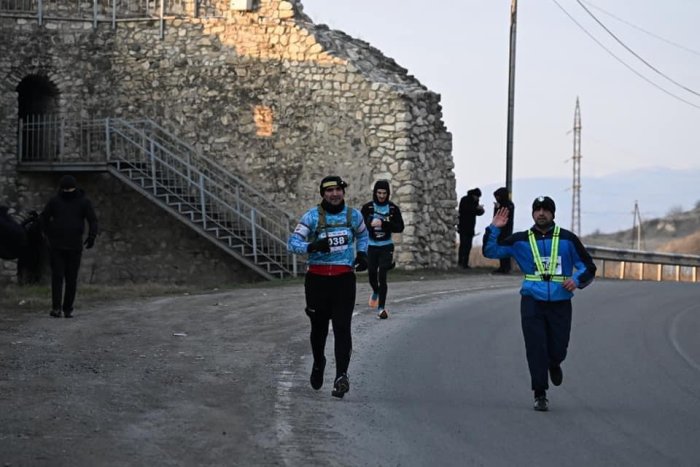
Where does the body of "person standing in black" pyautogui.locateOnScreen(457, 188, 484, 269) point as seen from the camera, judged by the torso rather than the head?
to the viewer's right

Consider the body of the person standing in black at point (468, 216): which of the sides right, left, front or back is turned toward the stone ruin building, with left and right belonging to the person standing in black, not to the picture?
back

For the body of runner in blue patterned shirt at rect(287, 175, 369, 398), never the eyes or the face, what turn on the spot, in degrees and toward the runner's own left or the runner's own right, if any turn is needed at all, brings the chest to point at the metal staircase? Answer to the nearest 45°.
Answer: approximately 180°

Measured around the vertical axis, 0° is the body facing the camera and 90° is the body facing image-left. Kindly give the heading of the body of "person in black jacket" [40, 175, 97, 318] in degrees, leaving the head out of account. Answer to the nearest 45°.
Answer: approximately 0°

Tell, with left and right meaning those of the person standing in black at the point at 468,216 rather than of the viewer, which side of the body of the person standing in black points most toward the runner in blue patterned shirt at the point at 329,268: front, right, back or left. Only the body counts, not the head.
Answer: right

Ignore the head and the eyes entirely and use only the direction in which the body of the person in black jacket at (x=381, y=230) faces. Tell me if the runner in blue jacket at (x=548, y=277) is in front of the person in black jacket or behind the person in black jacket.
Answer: in front

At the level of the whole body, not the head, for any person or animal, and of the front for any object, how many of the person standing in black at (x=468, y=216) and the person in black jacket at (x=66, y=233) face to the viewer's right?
1

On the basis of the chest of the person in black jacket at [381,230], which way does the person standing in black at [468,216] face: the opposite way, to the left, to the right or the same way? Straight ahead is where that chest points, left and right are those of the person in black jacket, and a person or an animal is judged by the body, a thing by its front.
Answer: to the left
